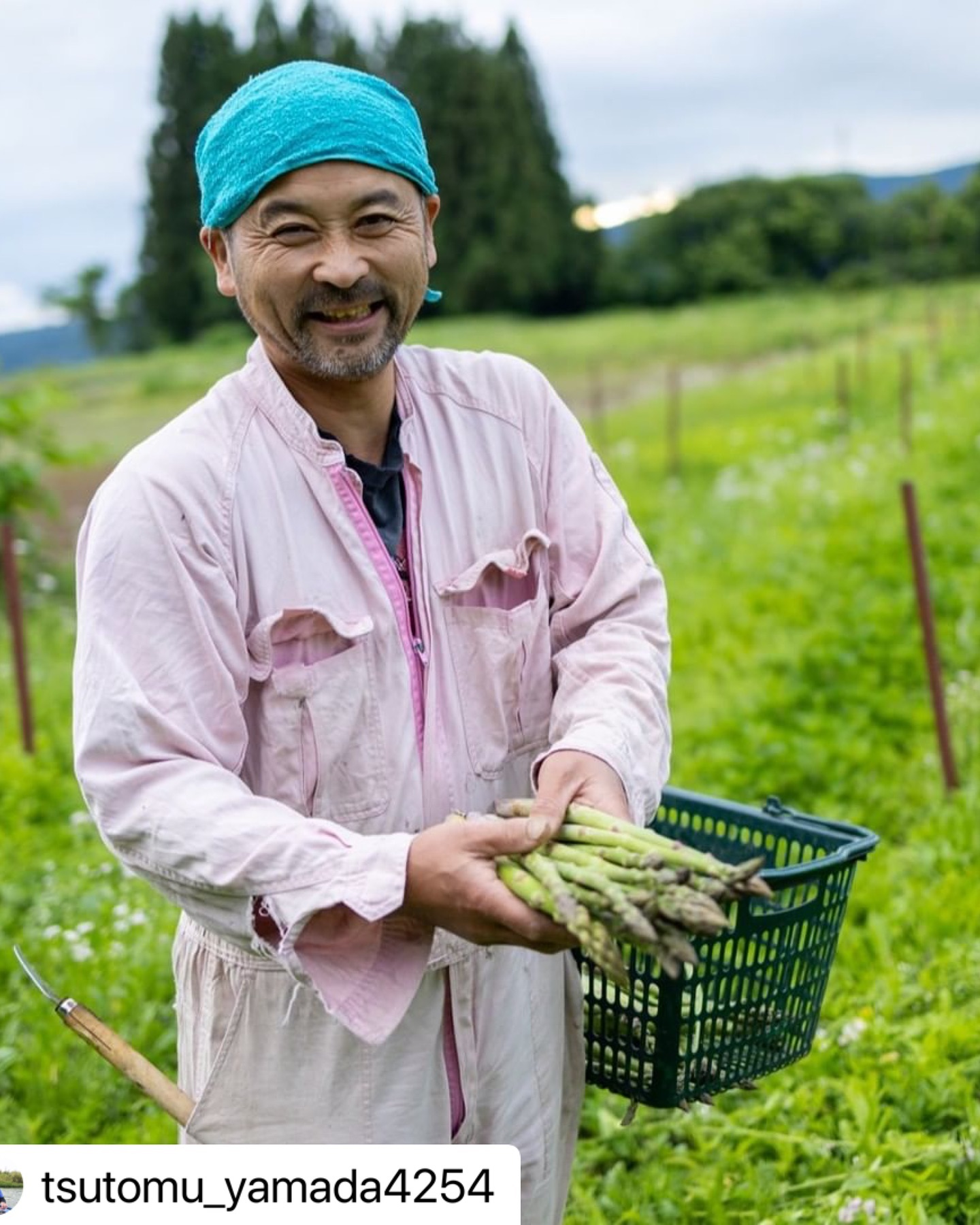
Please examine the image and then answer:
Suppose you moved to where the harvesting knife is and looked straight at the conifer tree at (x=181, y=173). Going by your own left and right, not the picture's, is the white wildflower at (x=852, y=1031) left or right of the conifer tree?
right

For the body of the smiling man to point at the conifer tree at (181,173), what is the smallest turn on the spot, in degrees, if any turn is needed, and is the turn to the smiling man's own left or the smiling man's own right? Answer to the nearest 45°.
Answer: approximately 135° to the smiling man's own left

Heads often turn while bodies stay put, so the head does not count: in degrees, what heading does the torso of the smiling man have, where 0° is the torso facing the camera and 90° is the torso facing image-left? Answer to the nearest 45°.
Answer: approximately 315°

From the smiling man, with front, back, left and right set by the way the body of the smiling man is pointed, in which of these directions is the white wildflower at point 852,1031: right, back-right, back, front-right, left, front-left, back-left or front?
left
